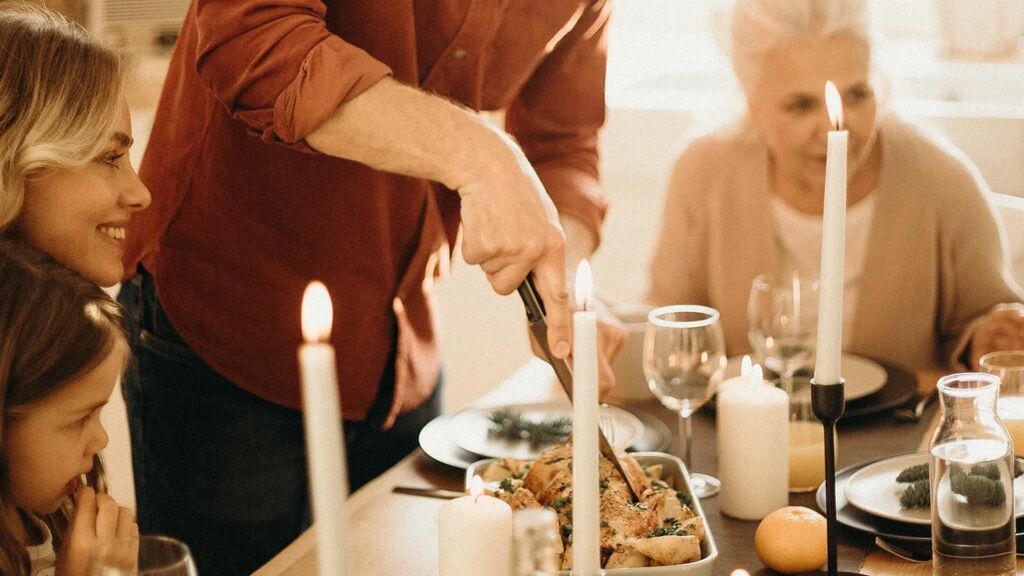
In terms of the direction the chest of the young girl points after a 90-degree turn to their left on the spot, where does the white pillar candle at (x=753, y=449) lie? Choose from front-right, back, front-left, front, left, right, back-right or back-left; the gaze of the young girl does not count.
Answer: right

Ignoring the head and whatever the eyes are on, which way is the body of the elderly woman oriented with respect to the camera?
toward the camera

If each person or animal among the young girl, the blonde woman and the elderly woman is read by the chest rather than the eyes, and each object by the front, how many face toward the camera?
1

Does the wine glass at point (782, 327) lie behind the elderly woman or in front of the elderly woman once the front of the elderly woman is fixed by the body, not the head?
in front

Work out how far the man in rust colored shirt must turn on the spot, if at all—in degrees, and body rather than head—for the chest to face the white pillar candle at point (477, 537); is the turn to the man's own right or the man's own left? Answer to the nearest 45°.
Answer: approximately 45° to the man's own right

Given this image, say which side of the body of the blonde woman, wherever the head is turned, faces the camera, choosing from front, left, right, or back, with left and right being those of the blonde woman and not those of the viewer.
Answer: right

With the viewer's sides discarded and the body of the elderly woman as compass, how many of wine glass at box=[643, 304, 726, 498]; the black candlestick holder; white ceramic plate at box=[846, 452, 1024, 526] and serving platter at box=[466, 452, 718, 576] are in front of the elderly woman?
4

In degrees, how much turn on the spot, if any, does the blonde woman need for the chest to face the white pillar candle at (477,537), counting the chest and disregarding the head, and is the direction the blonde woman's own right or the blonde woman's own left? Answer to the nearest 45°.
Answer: approximately 45° to the blonde woman's own right

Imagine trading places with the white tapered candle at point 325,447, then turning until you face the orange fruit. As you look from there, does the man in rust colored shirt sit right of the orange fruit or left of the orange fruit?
left

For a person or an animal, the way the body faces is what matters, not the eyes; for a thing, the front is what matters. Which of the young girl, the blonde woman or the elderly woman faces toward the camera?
the elderly woman

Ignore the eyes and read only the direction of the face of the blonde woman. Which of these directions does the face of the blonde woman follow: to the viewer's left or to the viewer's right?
to the viewer's right

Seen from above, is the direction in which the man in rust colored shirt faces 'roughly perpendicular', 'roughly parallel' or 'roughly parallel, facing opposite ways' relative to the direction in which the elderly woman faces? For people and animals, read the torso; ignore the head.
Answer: roughly perpendicular

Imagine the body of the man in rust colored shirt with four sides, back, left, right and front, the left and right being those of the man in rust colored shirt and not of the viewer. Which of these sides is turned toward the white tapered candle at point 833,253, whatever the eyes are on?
front

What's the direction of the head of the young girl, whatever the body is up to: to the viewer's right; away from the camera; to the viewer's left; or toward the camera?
to the viewer's right
